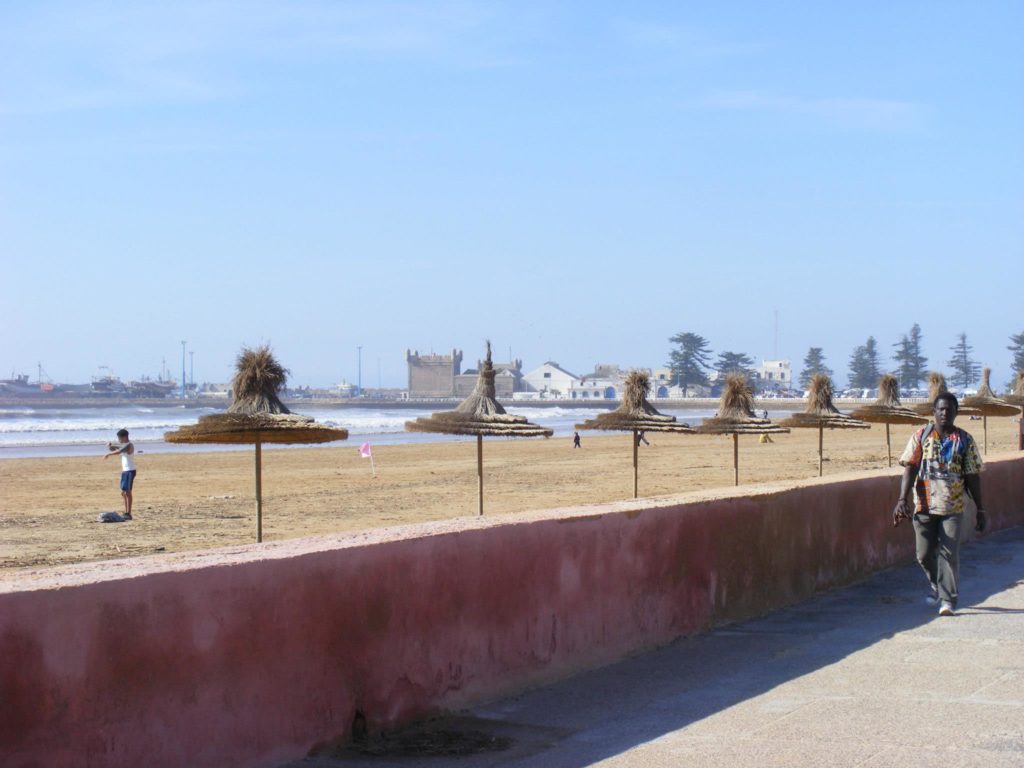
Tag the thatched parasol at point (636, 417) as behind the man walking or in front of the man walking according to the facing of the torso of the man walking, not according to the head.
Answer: behind

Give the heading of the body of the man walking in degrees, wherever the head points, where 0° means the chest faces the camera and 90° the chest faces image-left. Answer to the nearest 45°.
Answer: approximately 0°

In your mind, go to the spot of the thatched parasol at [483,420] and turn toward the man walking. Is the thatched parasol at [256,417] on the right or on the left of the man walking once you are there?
right

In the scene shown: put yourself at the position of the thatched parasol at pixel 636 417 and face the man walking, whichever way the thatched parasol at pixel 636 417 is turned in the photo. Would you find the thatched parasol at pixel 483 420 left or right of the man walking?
right

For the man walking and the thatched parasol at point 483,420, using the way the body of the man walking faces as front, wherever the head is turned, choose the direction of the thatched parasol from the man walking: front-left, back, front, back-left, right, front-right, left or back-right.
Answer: back-right

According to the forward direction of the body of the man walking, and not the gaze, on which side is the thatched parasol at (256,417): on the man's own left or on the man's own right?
on the man's own right

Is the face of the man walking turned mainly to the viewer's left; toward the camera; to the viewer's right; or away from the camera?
toward the camera
